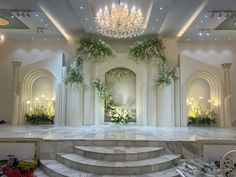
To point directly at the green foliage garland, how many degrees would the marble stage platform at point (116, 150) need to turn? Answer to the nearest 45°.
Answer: approximately 180°

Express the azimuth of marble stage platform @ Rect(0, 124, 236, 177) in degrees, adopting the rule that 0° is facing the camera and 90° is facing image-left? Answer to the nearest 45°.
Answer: approximately 0°

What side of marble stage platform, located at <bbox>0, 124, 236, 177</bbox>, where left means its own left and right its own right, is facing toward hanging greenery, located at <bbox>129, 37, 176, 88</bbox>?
back
